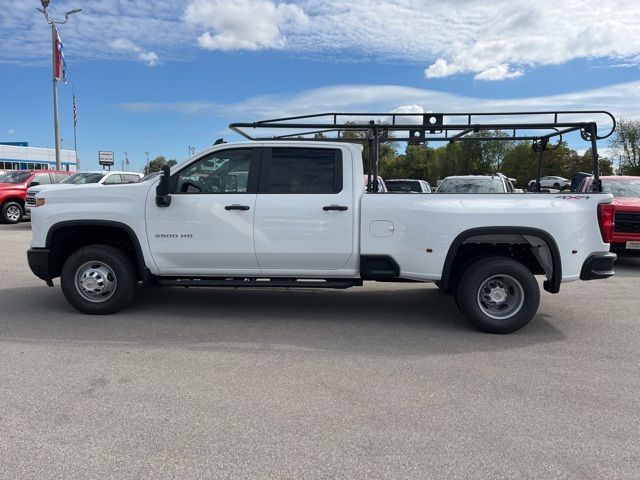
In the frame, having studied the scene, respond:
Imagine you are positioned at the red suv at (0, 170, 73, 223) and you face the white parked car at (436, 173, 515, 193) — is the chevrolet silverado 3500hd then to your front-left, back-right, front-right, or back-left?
front-right

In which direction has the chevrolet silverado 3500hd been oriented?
to the viewer's left

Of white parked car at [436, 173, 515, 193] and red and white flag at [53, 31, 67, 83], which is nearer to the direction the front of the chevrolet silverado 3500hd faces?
the red and white flag

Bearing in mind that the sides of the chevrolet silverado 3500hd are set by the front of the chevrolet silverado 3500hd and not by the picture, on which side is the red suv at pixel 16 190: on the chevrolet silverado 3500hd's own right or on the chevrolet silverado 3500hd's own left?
on the chevrolet silverado 3500hd's own right

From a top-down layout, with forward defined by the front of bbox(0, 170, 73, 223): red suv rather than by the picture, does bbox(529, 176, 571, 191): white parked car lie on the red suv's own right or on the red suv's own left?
on the red suv's own left

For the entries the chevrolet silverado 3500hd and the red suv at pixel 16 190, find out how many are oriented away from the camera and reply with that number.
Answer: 0

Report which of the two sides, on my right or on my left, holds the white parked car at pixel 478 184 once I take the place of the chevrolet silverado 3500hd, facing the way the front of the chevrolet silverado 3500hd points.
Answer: on my right

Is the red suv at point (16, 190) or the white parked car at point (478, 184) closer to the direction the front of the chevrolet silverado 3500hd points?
the red suv

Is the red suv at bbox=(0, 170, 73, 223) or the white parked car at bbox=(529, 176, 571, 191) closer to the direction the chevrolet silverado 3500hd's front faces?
the red suv
